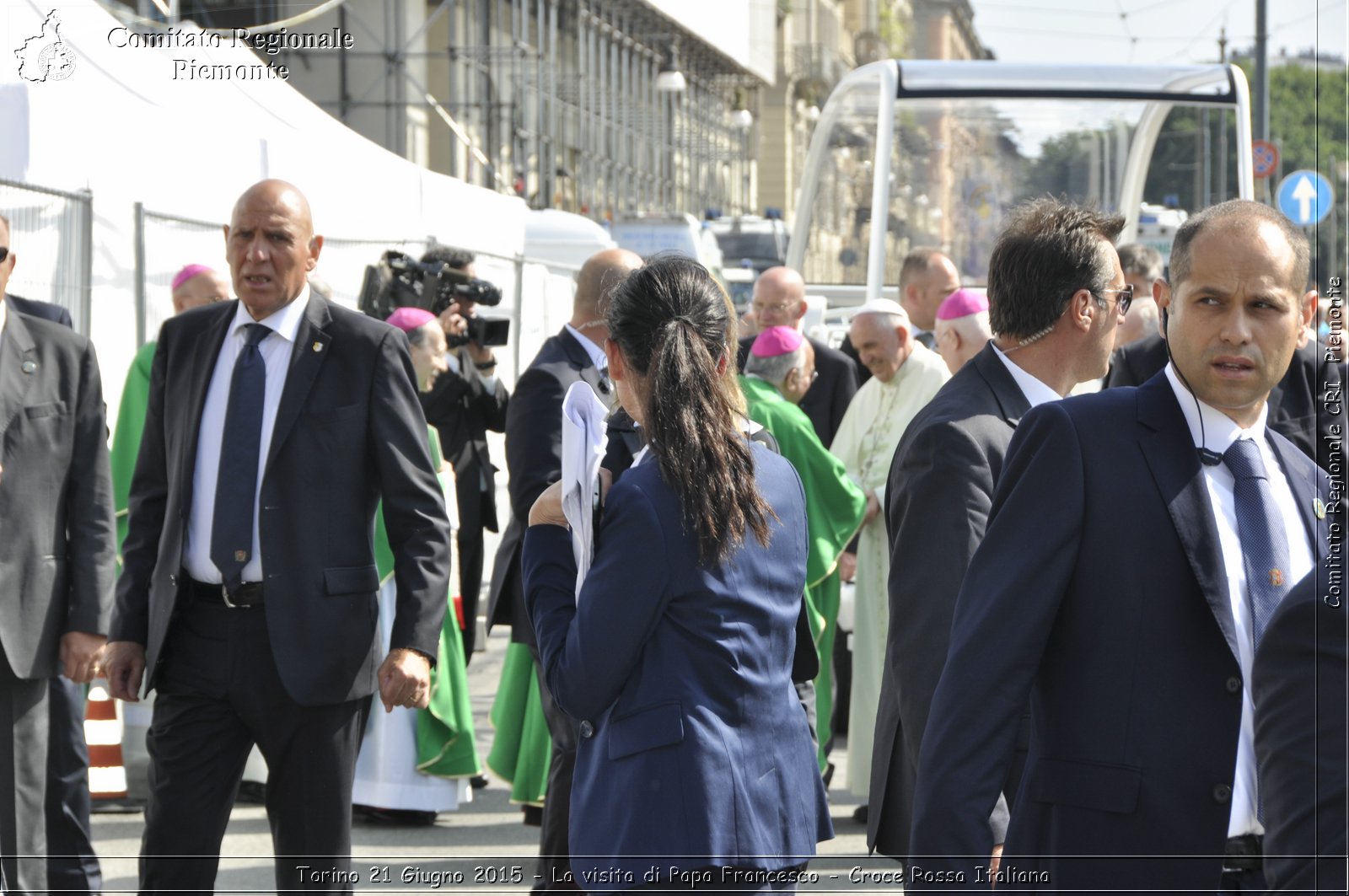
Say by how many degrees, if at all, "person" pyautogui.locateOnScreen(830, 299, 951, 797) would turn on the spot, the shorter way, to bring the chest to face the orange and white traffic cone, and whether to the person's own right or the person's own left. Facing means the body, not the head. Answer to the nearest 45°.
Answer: approximately 45° to the person's own right

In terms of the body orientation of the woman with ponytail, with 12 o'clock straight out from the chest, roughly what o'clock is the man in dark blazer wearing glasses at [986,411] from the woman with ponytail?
The man in dark blazer wearing glasses is roughly at 3 o'clock from the woman with ponytail.

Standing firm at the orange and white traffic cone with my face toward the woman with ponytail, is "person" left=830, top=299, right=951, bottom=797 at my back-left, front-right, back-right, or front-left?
front-left

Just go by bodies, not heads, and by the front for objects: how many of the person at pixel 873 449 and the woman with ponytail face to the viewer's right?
0

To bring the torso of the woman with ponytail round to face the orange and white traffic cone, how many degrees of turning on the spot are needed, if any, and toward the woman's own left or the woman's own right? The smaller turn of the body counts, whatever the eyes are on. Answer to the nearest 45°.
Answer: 0° — they already face it

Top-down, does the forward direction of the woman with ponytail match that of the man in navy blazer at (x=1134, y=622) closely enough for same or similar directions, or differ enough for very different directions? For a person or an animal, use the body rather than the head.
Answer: very different directions

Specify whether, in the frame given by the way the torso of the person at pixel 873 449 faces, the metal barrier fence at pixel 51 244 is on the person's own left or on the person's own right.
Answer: on the person's own right

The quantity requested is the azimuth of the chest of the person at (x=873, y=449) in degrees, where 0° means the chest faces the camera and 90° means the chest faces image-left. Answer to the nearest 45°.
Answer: approximately 45°

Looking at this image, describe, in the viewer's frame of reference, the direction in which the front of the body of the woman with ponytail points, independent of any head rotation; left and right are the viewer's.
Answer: facing away from the viewer and to the left of the viewer

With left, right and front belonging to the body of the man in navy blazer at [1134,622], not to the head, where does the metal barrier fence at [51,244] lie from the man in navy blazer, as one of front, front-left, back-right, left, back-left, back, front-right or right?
back

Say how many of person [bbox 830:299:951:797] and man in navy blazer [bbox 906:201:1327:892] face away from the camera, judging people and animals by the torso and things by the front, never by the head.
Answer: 0
